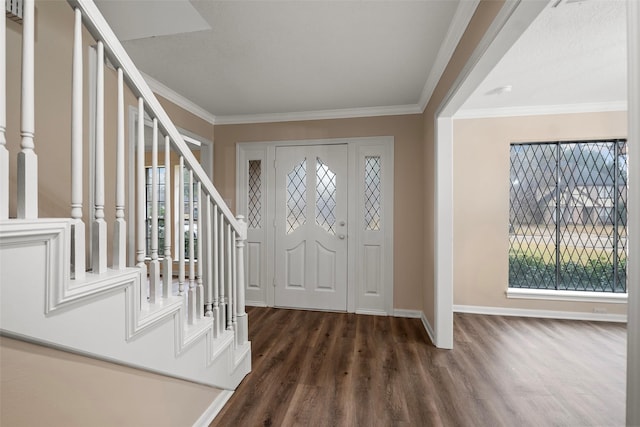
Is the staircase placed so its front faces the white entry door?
yes

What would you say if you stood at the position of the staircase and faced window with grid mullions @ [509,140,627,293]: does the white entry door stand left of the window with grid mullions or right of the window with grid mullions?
left

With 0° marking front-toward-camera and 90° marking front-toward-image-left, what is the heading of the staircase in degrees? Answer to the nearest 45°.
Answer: approximately 225°

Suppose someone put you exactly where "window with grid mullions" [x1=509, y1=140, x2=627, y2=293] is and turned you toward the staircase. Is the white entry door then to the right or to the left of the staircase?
right

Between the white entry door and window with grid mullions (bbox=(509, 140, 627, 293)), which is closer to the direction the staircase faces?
the white entry door
